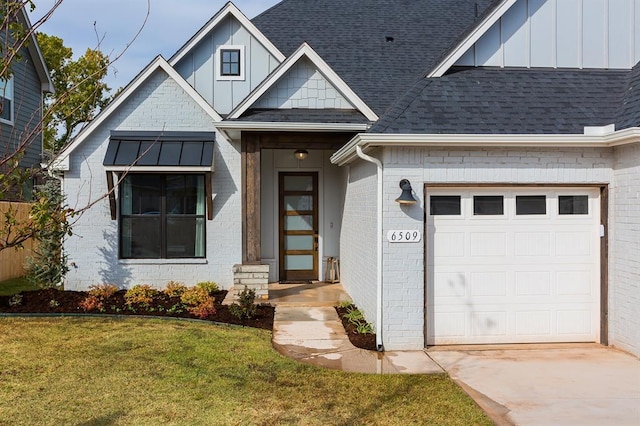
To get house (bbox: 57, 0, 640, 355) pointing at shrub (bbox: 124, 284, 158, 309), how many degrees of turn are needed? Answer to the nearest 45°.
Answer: approximately 90° to its right

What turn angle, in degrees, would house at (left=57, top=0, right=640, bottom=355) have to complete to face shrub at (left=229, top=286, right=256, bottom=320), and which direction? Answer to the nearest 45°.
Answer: approximately 90° to its right

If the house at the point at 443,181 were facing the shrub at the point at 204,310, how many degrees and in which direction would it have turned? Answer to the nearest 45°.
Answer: approximately 90° to its right

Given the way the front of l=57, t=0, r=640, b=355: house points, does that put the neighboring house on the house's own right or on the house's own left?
on the house's own right

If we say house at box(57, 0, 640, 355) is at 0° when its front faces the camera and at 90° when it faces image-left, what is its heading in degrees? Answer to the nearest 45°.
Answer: approximately 0°
